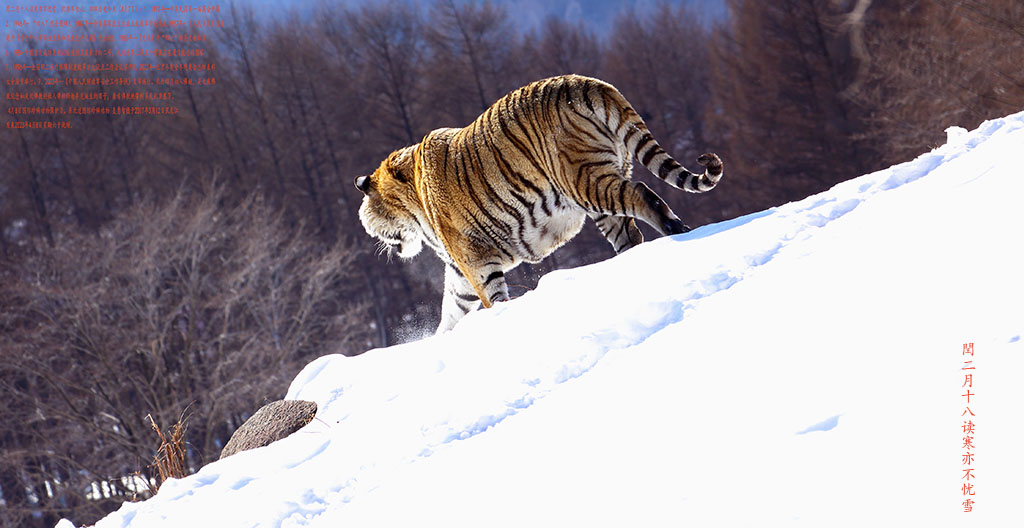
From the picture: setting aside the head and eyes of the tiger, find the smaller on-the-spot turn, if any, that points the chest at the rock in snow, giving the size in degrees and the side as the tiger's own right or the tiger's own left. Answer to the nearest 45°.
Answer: approximately 45° to the tiger's own left

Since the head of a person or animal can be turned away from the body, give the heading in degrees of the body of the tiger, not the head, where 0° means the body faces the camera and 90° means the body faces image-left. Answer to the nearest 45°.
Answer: approximately 90°

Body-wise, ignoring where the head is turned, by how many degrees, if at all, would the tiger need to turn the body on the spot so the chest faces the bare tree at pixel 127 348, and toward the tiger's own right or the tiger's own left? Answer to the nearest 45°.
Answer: approximately 45° to the tiger's own right

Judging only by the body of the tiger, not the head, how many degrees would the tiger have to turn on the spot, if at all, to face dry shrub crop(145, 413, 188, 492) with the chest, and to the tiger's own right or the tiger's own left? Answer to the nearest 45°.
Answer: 0° — it already faces it
